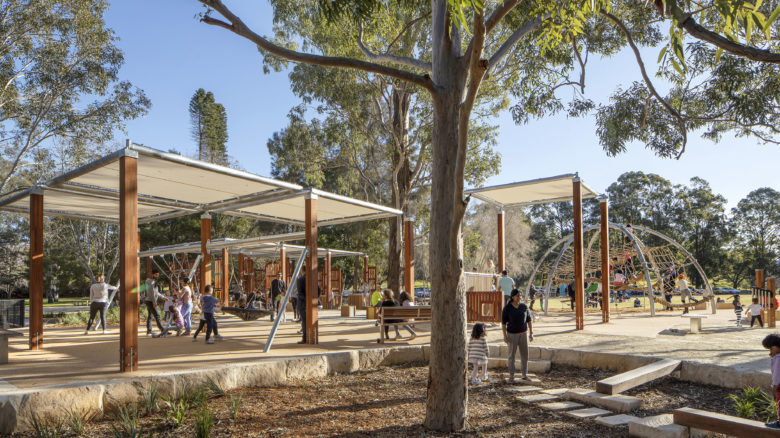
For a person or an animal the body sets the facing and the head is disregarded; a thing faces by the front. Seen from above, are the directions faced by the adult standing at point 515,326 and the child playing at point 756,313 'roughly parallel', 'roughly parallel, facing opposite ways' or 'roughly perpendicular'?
roughly parallel, facing opposite ways

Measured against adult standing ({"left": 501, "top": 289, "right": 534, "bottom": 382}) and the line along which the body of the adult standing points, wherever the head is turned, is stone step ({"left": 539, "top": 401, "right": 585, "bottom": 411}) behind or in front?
in front

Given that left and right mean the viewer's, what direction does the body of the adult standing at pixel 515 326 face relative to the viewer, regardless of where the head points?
facing the viewer

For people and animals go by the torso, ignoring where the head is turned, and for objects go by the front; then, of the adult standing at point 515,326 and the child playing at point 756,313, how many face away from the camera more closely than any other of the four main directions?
1

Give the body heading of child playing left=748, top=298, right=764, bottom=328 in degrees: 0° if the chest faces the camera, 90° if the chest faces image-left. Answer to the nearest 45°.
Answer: approximately 180°

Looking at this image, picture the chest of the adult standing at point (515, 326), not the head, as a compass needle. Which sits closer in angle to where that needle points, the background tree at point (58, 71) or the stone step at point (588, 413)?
the stone step

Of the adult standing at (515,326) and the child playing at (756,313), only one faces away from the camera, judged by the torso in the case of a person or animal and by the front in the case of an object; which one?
the child playing
